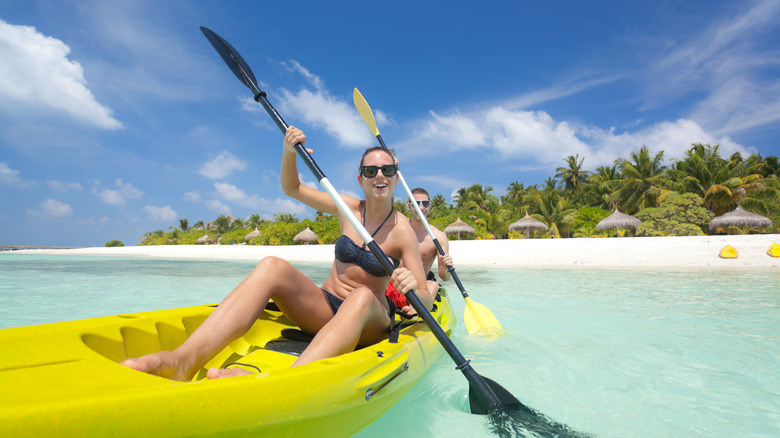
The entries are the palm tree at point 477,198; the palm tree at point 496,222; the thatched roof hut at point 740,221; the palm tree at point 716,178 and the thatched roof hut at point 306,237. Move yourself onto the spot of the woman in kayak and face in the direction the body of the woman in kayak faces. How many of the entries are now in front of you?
0

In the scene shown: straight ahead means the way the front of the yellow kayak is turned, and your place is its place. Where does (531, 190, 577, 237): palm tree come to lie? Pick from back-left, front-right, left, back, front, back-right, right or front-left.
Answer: back

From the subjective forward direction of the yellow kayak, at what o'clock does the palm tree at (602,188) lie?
The palm tree is roughly at 6 o'clock from the yellow kayak.

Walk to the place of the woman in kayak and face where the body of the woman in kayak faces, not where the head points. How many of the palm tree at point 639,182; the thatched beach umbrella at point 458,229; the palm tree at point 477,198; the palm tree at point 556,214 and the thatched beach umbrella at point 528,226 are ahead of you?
0

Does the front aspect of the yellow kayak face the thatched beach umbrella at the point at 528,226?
no

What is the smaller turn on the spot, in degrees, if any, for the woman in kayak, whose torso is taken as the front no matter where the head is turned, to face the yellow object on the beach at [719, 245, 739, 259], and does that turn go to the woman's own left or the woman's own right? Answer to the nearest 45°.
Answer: approximately 180°

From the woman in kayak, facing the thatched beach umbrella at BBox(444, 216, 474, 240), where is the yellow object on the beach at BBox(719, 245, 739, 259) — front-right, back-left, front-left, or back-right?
front-right

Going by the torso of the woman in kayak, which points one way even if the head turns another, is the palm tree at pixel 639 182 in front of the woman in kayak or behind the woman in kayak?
behind

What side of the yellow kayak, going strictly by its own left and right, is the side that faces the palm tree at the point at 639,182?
back

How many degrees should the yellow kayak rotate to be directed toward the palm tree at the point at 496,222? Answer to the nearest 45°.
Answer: approximately 180°

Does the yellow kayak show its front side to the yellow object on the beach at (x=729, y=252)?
no

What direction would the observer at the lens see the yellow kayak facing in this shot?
facing the viewer and to the left of the viewer

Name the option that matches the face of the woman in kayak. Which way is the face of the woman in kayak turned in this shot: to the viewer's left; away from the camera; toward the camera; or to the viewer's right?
toward the camera

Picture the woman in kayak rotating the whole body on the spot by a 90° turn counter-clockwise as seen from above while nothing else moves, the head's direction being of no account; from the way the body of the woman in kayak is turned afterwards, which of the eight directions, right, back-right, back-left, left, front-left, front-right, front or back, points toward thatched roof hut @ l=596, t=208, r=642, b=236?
left

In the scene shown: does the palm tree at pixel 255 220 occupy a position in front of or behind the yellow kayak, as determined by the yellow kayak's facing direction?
behind
